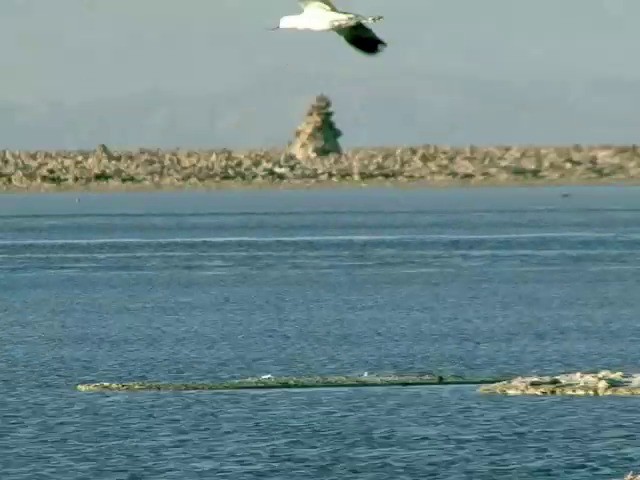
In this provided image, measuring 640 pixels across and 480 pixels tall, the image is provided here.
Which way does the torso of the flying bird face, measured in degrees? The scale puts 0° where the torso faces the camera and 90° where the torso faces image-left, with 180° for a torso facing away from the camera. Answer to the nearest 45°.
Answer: approximately 90°
